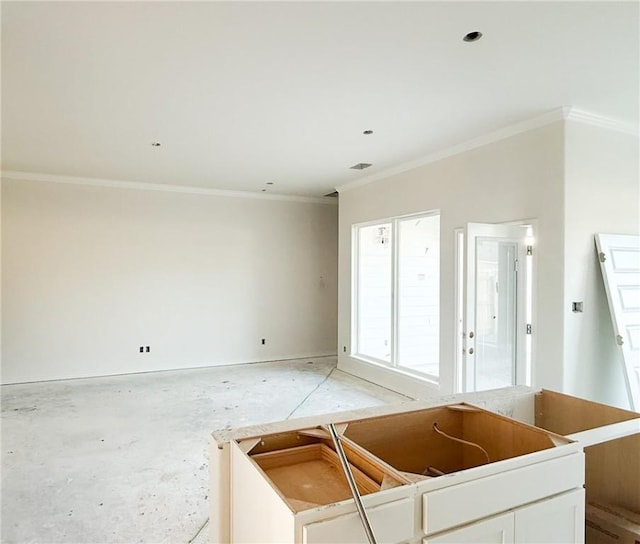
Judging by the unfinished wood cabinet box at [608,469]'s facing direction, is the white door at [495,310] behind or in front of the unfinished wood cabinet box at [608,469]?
behind

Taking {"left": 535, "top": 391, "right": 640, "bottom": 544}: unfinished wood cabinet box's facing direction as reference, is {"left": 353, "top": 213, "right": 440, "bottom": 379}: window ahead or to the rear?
to the rear

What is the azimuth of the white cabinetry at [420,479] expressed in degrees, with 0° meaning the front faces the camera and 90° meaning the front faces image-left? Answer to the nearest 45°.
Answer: approximately 315°

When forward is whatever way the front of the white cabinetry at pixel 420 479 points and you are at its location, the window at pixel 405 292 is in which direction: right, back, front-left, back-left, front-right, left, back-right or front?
back-left

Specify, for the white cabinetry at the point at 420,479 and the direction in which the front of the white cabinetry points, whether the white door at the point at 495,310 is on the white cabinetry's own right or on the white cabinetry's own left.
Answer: on the white cabinetry's own left
